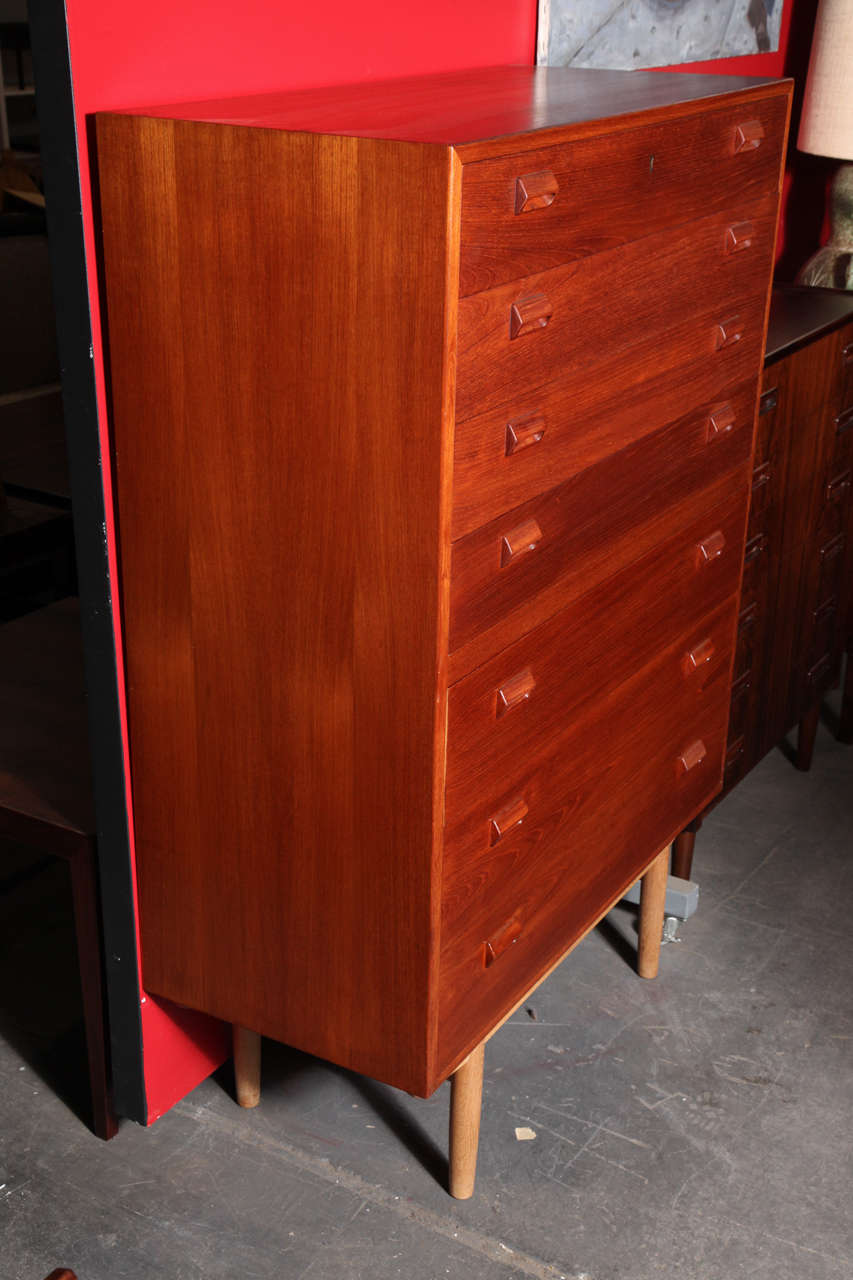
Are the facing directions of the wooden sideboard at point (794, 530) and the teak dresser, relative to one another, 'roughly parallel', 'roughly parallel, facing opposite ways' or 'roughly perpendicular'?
roughly parallel

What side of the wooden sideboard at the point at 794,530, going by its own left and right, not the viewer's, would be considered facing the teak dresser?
right

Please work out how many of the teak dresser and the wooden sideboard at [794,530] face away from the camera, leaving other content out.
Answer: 0

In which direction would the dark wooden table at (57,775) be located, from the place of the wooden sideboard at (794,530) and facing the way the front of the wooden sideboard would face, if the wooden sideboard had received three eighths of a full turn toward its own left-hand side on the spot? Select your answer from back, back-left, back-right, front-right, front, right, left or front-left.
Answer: back-left

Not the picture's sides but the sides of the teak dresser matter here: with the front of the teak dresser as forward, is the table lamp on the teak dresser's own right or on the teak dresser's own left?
on the teak dresser's own left

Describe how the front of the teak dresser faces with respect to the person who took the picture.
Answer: facing the viewer and to the right of the viewer

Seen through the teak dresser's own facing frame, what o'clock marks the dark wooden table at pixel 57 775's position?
The dark wooden table is roughly at 5 o'clock from the teak dresser.

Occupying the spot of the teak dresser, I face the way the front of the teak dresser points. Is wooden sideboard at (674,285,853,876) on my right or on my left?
on my left
